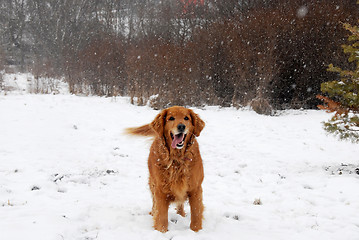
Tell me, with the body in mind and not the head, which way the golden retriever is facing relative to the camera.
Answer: toward the camera
